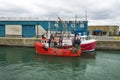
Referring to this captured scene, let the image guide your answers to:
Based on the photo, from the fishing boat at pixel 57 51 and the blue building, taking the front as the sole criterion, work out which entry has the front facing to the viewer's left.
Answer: the fishing boat

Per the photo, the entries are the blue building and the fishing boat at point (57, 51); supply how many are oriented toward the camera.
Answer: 1

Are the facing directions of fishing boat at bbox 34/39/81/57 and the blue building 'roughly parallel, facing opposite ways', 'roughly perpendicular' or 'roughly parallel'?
roughly perpendicular

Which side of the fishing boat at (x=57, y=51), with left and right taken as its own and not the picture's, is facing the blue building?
right

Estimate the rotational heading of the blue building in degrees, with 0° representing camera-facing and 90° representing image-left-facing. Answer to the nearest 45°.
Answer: approximately 0°

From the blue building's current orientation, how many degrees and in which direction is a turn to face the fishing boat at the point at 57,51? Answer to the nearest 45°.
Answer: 0° — it already faces it

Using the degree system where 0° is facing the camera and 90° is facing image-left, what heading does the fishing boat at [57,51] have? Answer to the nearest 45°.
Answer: approximately 90°
